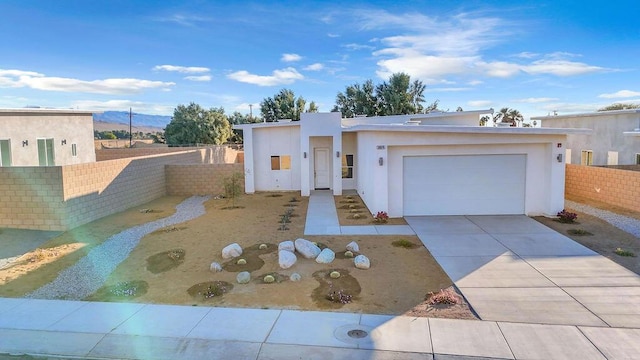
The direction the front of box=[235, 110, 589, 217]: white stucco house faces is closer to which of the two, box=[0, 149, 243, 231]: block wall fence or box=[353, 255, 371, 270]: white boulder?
the white boulder

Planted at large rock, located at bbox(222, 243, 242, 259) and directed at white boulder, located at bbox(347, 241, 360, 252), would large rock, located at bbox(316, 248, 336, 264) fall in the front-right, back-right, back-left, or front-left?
front-right

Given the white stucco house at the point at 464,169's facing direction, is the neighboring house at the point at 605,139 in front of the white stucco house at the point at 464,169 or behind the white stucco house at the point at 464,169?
behind

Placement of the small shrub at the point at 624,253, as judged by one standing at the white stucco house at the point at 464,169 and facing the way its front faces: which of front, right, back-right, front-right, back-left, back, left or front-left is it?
front-left

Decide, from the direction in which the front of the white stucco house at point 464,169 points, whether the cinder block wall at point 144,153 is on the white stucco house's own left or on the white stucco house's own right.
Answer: on the white stucco house's own right

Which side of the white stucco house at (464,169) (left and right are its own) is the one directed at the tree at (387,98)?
back

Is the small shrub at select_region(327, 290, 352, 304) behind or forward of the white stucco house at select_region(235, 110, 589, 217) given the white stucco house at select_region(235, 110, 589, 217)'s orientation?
forward

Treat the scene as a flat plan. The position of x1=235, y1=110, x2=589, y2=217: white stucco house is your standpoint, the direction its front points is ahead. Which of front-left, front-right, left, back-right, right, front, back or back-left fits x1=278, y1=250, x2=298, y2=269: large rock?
front-right

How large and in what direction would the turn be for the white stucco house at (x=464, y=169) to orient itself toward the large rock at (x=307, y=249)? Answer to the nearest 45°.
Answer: approximately 45° to its right

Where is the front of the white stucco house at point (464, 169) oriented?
toward the camera

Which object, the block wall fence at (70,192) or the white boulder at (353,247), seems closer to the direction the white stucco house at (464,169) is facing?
the white boulder

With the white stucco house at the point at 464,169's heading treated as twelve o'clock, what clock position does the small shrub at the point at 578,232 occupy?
The small shrub is roughly at 10 o'clock from the white stucco house.

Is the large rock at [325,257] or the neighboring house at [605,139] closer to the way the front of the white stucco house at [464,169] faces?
the large rock

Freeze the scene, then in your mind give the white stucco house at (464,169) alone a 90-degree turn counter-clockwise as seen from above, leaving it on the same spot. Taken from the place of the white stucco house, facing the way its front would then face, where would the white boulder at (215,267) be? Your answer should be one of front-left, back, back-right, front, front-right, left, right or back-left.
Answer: back-right
